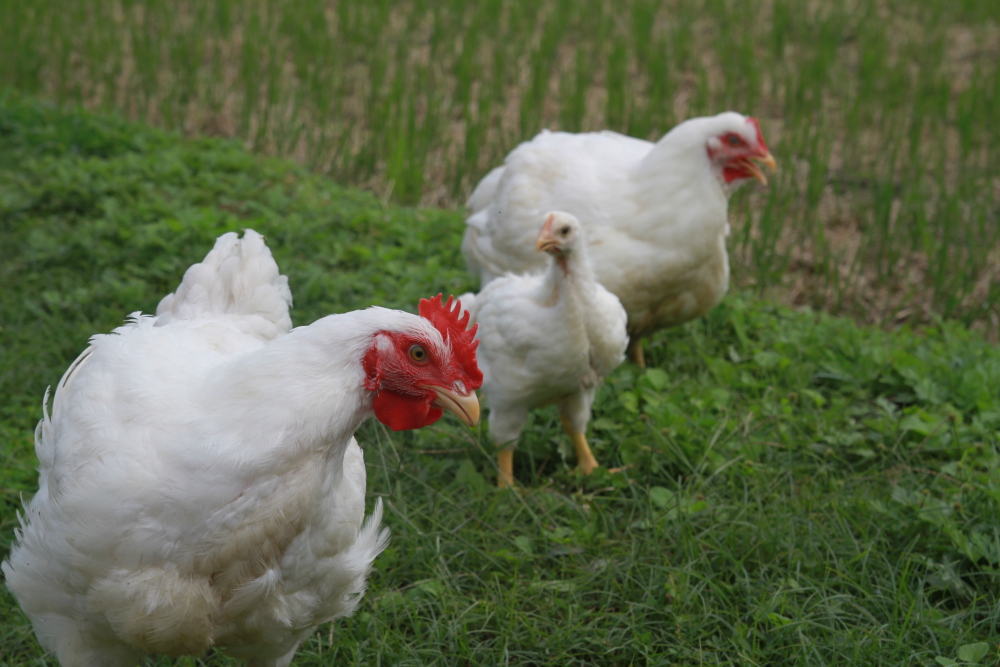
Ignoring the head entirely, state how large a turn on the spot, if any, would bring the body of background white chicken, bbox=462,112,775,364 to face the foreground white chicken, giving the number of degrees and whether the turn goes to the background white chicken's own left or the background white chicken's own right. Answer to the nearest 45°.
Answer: approximately 90° to the background white chicken's own right

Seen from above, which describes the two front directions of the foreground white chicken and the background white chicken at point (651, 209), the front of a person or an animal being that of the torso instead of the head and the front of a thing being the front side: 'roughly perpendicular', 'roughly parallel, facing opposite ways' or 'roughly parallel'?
roughly parallel

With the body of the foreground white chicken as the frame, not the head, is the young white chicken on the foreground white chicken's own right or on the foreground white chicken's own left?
on the foreground white chicken's own left

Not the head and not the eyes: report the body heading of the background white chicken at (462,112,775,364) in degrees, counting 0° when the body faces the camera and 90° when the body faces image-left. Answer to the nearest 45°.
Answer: approximately 270°

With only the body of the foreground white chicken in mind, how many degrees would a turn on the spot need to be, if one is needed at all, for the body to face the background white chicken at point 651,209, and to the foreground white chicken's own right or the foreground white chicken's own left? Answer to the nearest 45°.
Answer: approximately 90° to the foreground white chicken's own left

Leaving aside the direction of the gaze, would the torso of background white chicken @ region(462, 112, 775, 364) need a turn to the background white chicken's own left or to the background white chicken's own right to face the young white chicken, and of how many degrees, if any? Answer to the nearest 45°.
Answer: approximately 90° to the background white chicken's own right

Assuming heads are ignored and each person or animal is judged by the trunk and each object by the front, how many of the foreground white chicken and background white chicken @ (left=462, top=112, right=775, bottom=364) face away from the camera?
0

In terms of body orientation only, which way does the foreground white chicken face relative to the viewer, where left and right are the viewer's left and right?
facing the viewer and to the right of the viewer
